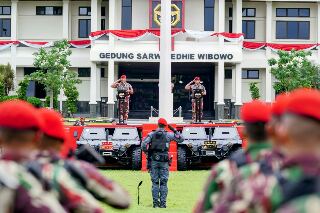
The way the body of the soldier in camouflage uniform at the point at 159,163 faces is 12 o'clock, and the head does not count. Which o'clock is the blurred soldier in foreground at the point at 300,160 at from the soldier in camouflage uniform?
The blurred soldier in foreground is roughly at 6 o'clock from the soldier in camouflage uniform.

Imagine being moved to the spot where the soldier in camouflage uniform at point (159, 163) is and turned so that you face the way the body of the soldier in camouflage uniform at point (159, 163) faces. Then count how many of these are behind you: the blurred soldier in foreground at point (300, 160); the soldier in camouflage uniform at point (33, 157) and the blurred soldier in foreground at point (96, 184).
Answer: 3

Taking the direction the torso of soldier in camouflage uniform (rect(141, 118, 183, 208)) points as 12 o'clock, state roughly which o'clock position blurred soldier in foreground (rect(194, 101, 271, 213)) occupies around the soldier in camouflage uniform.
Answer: The blurred soldier in foreground is roughly at 6 o'clock from the soldier in camouflage uniform.

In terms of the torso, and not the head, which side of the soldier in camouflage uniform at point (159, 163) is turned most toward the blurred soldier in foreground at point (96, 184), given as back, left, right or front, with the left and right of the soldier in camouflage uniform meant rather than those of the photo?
back

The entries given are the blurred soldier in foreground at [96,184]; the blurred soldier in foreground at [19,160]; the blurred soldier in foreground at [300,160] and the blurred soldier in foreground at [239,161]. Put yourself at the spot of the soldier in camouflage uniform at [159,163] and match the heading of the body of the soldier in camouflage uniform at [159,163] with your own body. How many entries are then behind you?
4

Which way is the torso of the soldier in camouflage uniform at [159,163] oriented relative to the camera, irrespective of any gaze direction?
away from the camera

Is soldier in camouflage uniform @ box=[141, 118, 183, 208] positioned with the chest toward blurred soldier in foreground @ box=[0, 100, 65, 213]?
no
